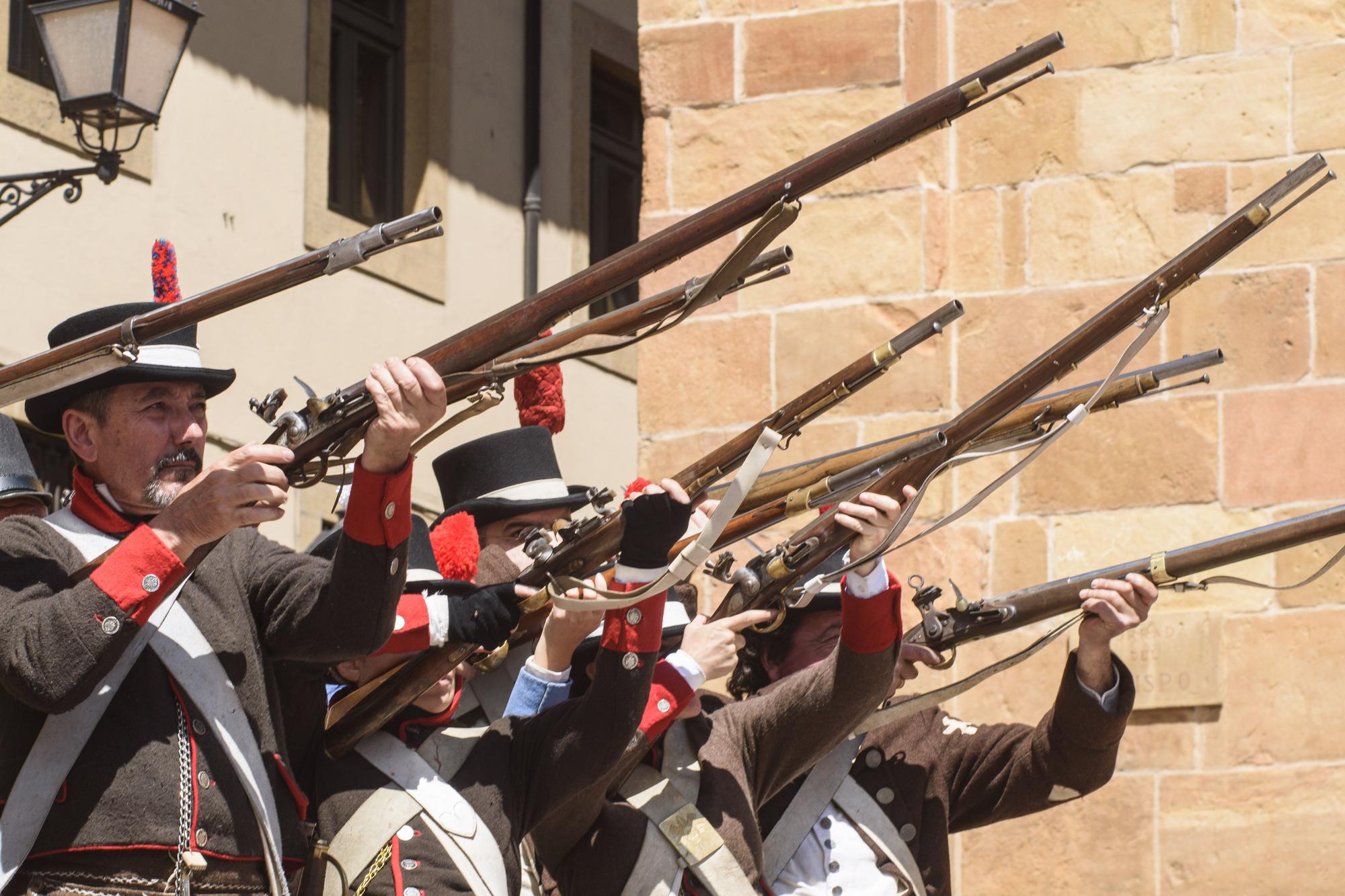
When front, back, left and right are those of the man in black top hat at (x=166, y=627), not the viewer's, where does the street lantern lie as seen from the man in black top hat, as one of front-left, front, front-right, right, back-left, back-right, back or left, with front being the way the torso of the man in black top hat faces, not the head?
back-left

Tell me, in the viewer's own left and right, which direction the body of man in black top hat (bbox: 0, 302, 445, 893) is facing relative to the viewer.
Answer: facing the viewer and to the right of the viewer

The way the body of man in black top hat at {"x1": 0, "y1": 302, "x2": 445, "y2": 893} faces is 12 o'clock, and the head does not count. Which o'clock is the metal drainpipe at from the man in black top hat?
The metal drainpipe is roughly at 8 o'clock from the man in black top hat.
